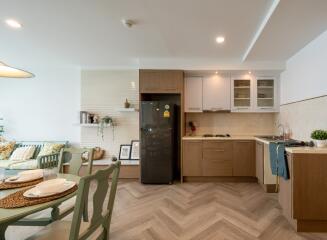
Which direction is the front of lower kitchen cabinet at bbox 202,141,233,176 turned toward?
toward the camera

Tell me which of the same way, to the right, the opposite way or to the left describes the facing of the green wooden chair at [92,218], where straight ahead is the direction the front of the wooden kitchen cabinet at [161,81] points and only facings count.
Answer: to the right

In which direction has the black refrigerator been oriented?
toward the camera

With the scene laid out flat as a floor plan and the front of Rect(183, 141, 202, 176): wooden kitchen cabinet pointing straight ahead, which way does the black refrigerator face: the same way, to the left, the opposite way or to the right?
the same way

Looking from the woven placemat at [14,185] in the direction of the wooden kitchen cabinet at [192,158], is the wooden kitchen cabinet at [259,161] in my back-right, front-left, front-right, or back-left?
front-right

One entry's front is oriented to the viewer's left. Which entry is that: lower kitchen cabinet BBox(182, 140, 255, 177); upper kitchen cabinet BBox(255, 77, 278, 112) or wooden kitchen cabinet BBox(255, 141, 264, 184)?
the wooden kitchen cabinet

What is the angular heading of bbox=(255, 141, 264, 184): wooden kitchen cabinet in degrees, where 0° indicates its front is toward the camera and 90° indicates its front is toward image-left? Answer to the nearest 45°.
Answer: approximately 90°

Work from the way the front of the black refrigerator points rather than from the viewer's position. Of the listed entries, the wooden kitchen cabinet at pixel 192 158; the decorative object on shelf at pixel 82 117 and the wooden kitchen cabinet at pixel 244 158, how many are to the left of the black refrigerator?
2

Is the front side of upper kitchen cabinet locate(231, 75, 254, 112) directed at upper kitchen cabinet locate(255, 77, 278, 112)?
no

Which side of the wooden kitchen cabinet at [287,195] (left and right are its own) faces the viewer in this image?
left

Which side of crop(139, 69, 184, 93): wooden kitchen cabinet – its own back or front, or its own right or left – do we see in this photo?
front

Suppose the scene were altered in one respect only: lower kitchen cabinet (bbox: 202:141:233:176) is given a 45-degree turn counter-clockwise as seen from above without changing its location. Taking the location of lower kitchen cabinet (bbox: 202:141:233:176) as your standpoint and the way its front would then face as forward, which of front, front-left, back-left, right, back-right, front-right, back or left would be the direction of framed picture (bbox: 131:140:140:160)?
back-right

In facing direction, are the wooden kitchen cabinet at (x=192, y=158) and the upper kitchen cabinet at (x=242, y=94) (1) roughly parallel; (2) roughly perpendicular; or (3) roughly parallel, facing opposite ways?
roughly parallel

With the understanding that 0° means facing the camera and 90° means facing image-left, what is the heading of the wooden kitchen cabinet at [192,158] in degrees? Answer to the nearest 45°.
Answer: approximately 0°

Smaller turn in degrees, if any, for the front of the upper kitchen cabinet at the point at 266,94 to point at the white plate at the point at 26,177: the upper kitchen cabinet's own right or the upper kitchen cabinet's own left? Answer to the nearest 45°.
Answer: approximately 45° to the upper kitchen cabinet's own right

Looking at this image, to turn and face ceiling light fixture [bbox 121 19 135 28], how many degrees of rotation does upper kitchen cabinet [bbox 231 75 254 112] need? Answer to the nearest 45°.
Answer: approximately 45° to its right

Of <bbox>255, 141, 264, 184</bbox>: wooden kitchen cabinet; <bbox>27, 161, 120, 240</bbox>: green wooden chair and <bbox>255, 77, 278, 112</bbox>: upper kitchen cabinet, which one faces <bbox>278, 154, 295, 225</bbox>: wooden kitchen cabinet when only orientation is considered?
the upper kitchen cabinet

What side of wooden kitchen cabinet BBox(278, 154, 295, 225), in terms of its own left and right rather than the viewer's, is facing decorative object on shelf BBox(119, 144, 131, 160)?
front
